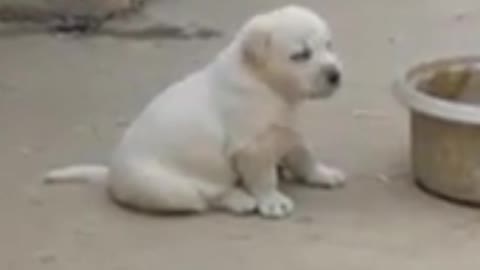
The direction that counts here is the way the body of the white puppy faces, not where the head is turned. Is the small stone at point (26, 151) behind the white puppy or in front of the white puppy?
behind

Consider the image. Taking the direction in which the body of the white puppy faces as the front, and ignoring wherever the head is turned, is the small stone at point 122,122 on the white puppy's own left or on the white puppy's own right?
on the white puppy's own left

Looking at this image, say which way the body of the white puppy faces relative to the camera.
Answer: to the viewer's right

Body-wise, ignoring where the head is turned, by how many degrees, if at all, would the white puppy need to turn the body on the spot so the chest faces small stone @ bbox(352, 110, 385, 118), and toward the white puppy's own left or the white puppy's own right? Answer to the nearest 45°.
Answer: approximately 45° to the white puppy's own left

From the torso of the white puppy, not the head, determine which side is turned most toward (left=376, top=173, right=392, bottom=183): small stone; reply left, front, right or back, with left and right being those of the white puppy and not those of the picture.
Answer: front

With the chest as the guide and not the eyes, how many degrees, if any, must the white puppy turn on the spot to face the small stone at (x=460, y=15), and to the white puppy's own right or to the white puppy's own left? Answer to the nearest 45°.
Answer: approximately 45° to the white puppy's own left

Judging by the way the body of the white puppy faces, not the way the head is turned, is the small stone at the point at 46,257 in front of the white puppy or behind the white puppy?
behind
